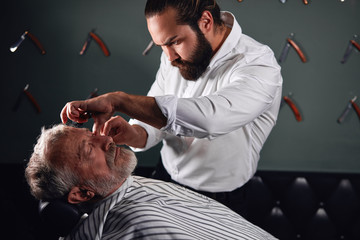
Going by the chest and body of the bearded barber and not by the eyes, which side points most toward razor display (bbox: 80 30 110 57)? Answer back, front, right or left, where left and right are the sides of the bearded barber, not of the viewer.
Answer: right

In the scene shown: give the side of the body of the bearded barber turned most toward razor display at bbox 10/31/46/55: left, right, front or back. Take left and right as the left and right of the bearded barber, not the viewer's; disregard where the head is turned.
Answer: right

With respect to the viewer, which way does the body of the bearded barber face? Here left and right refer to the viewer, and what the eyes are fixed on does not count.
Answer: facing the viewer and to the left of the viewer

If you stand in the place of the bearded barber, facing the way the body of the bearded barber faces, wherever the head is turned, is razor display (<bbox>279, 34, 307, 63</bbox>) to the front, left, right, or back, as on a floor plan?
back
